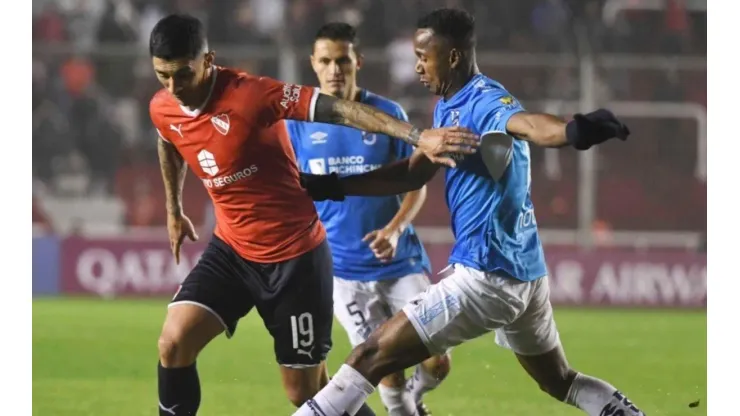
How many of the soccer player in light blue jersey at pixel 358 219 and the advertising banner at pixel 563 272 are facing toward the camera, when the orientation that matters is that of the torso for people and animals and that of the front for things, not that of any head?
2

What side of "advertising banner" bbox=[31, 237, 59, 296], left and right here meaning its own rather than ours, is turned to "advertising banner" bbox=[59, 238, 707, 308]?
left

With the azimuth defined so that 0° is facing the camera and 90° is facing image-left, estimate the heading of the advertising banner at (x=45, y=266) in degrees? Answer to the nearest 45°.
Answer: approximately 0°

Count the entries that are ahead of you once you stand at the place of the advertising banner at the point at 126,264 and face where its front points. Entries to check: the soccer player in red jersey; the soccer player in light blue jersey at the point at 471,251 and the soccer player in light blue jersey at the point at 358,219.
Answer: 3

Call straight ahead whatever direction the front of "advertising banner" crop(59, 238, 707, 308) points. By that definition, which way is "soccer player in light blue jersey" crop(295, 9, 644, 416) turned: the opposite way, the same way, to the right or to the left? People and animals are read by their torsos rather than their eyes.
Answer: to the right

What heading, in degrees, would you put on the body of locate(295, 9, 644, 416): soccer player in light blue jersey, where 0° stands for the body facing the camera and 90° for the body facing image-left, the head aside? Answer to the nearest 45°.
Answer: approximately 90°

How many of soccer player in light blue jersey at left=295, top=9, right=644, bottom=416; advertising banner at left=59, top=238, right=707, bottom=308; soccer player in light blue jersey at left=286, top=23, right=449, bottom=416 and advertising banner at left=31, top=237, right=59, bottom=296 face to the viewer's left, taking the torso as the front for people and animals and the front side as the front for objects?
1

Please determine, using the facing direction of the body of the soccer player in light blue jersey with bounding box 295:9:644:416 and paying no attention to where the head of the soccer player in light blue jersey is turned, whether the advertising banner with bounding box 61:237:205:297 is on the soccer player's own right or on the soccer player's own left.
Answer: on the soccer player's own right

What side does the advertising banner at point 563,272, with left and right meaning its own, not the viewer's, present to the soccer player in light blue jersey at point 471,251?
front

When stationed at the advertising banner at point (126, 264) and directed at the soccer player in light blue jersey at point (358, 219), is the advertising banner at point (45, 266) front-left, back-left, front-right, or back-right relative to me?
back-right

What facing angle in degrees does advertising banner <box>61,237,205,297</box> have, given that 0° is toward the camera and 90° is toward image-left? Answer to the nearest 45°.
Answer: approximately 0°
